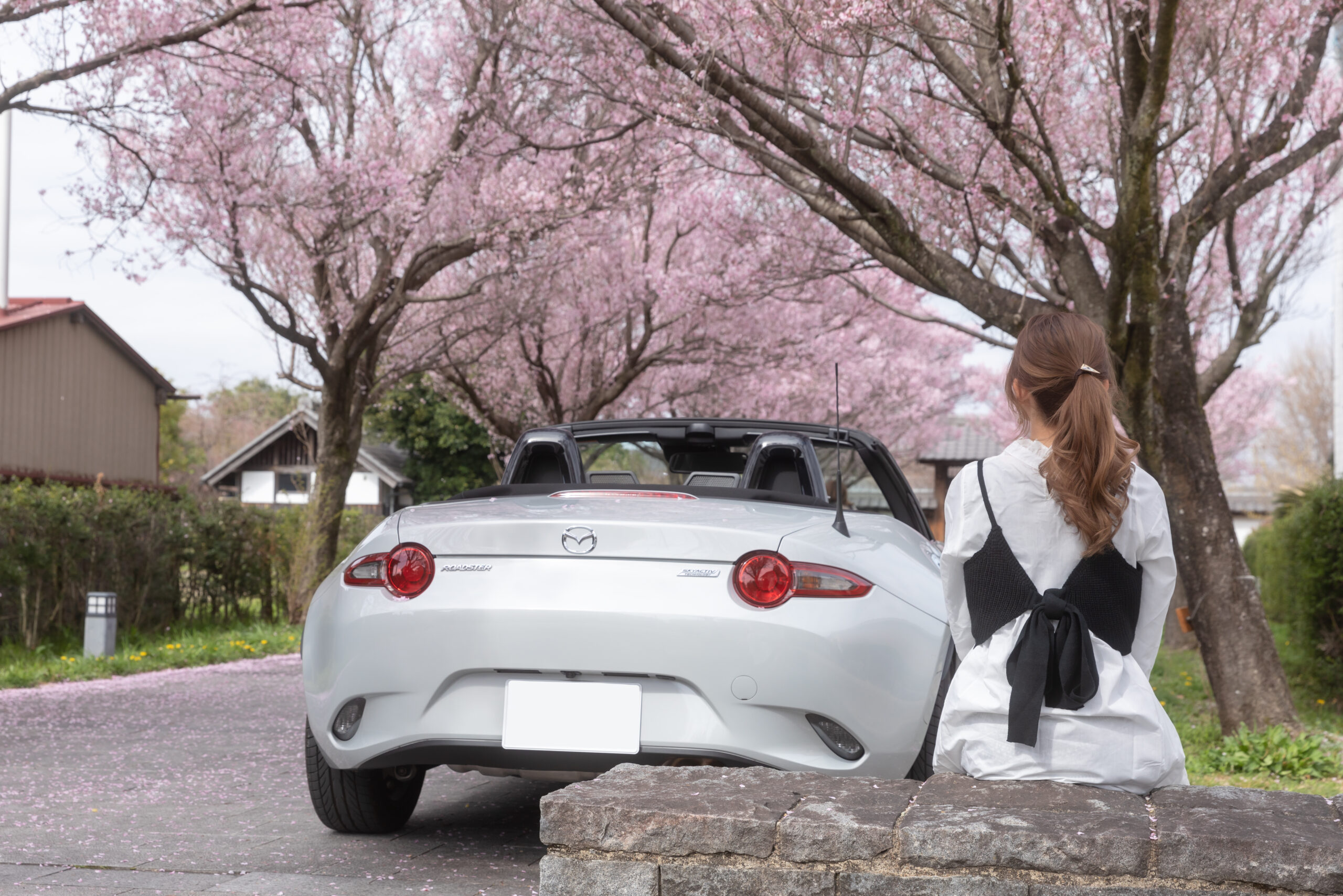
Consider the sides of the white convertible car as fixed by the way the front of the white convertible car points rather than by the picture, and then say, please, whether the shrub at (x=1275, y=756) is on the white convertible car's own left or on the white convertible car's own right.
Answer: on the white convertible car's own right

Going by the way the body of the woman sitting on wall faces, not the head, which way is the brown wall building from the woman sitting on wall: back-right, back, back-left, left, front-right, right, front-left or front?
front-left

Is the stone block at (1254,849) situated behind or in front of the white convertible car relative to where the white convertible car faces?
behind

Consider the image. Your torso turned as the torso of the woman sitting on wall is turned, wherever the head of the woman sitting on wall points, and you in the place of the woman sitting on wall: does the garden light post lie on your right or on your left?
on your left

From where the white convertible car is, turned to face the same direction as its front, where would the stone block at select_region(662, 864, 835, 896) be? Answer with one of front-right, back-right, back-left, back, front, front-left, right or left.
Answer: back

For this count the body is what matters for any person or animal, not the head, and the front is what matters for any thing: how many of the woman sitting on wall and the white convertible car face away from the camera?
2

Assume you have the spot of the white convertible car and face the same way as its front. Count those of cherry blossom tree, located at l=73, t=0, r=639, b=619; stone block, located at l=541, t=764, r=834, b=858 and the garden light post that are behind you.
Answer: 1

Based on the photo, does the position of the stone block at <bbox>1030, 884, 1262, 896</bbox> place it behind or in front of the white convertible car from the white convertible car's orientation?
behind

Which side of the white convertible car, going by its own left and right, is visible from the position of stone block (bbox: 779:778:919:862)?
back

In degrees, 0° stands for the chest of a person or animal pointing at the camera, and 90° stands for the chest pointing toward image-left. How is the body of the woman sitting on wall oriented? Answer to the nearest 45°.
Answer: approximately 180°

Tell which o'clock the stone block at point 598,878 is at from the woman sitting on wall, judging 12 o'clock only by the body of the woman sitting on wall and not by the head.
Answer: The stone block is roughly at 8 o'clock from the woman sitting on wall.

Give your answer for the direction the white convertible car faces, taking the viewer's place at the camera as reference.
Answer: facing away from the viewer
